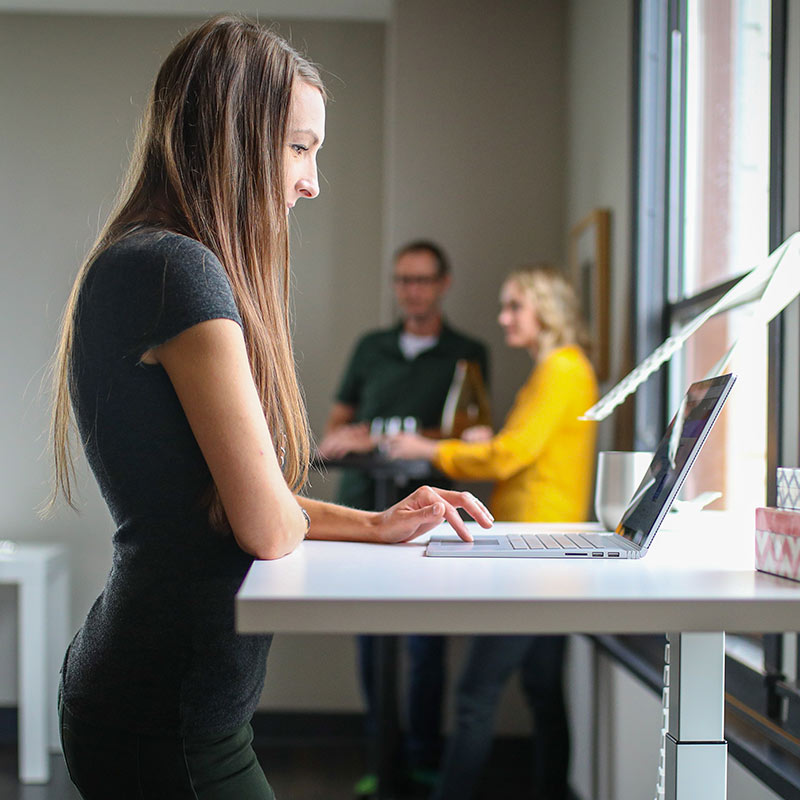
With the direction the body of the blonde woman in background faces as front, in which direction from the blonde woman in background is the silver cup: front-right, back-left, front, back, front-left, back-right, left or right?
left

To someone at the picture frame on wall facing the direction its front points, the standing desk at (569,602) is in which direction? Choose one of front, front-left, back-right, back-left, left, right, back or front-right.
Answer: left

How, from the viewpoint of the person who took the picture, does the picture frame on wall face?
facing to the left of the viewer

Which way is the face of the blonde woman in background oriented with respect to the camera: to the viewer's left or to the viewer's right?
to the viewer's left

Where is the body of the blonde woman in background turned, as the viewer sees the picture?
to the viewer's left

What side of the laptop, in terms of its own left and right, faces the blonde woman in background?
right

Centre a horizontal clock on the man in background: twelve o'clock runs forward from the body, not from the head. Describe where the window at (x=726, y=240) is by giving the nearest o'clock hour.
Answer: The window is roughly at 11 o'clock from the man in background.

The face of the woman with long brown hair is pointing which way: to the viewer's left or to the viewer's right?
to the viewer's right

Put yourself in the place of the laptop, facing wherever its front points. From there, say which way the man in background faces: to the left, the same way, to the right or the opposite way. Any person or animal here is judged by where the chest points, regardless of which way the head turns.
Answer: to the left

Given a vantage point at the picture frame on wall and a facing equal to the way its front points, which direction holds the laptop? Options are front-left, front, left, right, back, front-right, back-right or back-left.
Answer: left

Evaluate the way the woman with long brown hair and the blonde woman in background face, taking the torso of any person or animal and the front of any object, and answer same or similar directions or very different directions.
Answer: very different directions

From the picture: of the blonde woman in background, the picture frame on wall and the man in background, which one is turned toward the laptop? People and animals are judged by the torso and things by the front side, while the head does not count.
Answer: the man in background

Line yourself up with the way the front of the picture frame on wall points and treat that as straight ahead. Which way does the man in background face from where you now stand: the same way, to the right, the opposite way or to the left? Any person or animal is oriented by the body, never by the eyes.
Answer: to the left

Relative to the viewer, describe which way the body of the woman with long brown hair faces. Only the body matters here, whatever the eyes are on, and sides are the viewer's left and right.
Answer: facing to the right of the viewer
